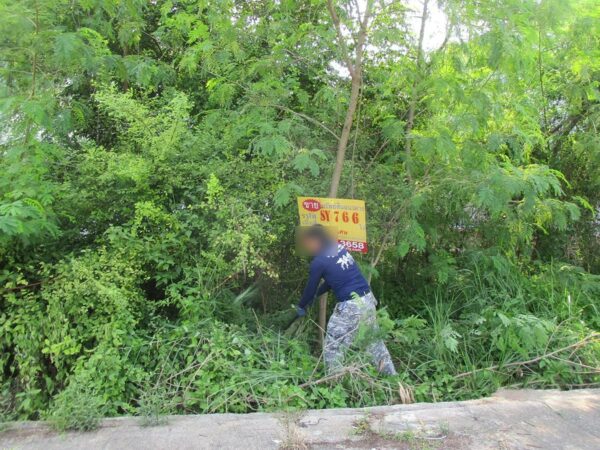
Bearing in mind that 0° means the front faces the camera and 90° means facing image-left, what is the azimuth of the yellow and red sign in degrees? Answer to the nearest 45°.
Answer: approximately 0°

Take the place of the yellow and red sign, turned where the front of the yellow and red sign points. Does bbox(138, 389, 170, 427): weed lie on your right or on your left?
on your right

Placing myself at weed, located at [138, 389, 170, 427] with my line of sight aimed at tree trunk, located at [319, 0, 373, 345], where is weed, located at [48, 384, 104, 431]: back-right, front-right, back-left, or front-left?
back-left

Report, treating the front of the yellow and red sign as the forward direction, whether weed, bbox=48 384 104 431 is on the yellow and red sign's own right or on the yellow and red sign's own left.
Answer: on the yellow and red sign's own right

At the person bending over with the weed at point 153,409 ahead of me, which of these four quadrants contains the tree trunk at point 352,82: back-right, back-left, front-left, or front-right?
back-right

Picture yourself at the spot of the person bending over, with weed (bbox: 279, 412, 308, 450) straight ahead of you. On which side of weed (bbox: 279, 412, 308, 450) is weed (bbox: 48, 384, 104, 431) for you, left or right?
right

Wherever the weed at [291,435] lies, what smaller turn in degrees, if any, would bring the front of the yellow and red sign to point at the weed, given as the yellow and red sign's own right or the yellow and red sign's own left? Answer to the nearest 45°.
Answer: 0° — it already faces it
